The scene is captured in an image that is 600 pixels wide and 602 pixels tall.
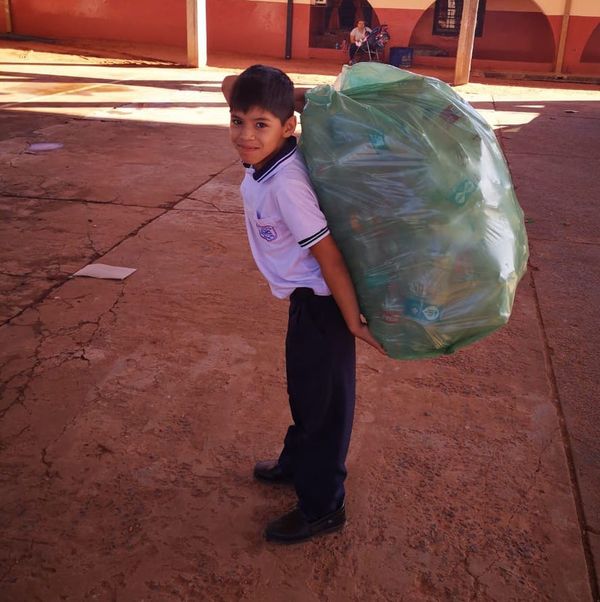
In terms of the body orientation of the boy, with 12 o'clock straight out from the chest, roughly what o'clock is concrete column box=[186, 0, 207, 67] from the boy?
The concrete column is roughly at 4 o'clock from the boy.

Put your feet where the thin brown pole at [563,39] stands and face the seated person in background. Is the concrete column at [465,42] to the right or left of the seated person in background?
left

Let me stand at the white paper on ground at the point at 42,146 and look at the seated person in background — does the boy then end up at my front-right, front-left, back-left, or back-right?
back-right

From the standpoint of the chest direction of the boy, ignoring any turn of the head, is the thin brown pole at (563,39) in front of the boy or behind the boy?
behind

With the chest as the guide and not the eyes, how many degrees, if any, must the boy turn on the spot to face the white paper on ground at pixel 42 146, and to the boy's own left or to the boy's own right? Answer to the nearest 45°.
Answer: approximately 90° to the boy's own right

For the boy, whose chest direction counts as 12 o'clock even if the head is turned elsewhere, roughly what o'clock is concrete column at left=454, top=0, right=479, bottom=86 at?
The concrete column is roughly at 5 o'clock from the boy.

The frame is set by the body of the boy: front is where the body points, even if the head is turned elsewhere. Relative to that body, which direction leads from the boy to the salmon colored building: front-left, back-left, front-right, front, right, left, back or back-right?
back-right

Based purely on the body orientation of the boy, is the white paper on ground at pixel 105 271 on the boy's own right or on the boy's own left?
on the boy's own right

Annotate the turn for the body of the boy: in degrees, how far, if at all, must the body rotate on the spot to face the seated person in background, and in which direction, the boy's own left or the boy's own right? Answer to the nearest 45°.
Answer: approximately 135° to the boy's own right
